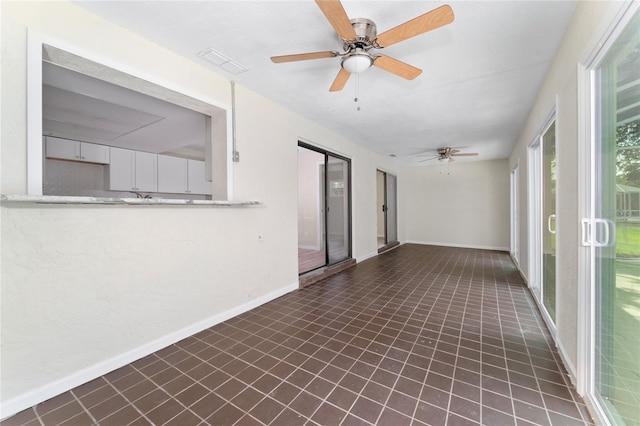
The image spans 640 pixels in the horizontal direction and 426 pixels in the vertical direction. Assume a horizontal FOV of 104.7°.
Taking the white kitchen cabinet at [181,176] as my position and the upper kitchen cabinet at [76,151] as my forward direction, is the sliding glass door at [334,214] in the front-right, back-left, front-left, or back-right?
back-left

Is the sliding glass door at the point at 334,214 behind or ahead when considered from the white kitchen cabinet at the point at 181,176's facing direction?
ahead

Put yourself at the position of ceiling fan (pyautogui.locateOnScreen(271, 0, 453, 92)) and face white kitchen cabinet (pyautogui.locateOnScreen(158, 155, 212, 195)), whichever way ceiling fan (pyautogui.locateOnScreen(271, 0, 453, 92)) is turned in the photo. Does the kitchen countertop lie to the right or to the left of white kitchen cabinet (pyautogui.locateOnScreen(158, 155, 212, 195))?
left

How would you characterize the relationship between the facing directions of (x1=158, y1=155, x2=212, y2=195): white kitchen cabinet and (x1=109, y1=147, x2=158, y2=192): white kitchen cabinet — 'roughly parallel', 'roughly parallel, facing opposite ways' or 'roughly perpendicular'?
roughly parallel

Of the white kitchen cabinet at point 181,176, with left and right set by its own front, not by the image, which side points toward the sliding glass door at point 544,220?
front

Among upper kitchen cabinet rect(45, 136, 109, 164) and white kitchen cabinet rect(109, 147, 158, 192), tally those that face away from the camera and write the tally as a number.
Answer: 0

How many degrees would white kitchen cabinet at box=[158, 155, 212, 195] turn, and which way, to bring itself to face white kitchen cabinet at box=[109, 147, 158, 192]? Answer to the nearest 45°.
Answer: approximately 90° to its right

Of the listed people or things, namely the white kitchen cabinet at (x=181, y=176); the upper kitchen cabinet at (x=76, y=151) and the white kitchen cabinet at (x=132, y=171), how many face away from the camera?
0

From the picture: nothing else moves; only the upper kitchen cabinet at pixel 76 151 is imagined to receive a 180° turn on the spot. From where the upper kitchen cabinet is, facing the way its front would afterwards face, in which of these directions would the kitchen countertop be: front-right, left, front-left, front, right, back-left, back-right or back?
back-left

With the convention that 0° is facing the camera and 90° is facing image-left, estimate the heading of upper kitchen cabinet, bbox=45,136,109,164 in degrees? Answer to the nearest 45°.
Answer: approximately 315°

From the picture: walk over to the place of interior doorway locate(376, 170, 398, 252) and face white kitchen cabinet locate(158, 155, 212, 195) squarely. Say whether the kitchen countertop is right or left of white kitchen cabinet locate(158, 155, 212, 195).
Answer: left

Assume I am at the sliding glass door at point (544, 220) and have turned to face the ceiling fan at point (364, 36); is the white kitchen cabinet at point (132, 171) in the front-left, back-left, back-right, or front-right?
front-right

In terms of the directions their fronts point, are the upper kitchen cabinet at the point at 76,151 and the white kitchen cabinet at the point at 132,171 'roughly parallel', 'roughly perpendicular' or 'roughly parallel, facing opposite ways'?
roughly parallel

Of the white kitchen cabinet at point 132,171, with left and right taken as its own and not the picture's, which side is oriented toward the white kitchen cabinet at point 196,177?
left

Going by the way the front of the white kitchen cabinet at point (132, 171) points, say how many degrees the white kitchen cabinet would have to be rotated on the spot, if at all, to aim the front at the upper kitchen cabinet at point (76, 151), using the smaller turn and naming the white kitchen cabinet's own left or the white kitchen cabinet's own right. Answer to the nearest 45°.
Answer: approximately 135° to the white kitchen cabinet's own right

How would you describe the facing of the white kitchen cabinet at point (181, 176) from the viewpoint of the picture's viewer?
facing the viewer and to the right of the viewer
